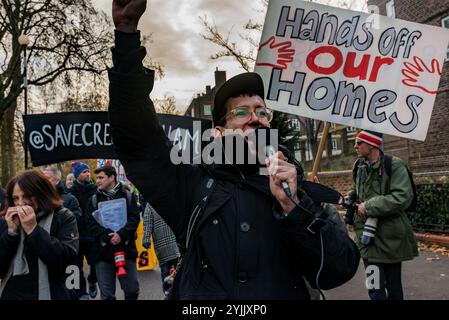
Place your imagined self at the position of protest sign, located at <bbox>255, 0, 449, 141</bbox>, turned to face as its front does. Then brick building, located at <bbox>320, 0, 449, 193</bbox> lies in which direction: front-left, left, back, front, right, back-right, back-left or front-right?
back

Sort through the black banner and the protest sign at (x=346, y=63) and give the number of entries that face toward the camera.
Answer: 2

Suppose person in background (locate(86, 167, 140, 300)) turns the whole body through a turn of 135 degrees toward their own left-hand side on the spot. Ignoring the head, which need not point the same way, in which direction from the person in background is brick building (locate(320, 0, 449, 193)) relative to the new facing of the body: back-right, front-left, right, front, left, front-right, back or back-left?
front

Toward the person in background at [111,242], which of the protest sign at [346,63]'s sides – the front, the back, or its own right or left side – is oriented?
right
